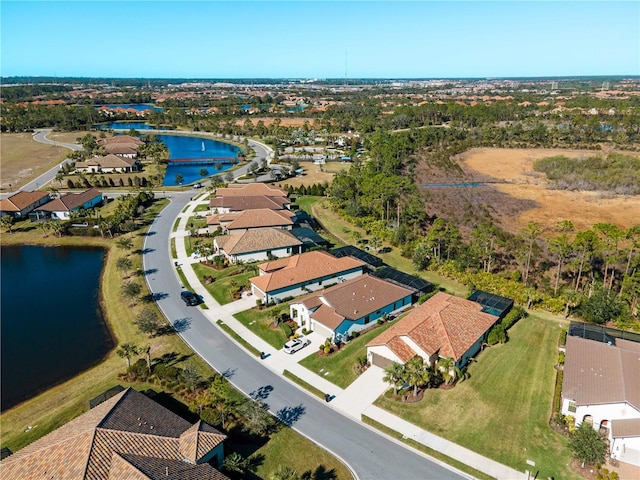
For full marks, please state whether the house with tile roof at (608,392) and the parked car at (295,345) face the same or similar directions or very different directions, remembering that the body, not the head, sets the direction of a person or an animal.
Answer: very different directions

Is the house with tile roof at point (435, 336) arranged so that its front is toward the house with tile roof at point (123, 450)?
yes

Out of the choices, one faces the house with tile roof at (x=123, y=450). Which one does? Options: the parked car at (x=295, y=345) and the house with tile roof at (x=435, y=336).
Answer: the house with tile roof at (x=435, y=336)

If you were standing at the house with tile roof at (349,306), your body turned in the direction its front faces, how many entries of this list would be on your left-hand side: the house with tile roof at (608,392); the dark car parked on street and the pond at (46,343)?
1

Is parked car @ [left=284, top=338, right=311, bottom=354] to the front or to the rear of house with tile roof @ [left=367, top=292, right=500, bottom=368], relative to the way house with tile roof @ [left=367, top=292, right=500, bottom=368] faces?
to the front

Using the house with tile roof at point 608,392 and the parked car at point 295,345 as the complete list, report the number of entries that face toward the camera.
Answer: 1

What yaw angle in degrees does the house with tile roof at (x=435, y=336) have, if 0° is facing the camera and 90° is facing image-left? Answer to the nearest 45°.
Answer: approximately 45°

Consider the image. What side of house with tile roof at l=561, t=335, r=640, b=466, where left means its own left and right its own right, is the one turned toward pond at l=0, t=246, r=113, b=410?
right

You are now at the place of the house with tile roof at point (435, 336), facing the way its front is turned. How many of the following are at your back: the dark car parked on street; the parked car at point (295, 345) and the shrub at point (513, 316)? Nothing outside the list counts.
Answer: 1

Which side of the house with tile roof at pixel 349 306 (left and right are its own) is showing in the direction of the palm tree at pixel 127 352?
front

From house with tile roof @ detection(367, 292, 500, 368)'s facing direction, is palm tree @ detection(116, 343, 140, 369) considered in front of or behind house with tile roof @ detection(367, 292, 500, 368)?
in front

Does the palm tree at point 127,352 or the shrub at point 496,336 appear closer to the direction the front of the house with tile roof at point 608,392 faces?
the palm tree

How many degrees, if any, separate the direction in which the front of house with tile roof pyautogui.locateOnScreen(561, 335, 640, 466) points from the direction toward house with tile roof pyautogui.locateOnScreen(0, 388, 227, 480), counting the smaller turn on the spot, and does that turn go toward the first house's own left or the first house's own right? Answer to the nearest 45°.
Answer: approximately 45° to the first house's own right

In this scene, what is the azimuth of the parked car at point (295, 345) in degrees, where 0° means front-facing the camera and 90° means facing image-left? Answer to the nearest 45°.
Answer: approximately 225°

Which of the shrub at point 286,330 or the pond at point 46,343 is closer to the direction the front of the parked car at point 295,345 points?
the shrub
